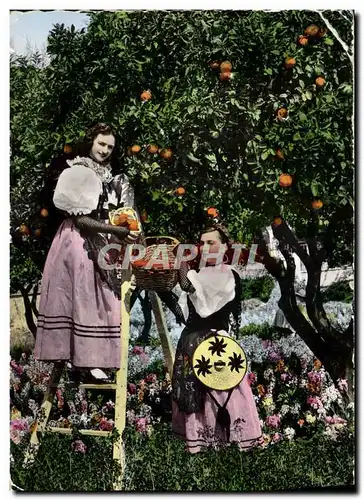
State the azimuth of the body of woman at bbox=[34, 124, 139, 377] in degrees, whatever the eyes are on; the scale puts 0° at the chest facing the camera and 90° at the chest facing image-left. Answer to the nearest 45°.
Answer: approximately 315°

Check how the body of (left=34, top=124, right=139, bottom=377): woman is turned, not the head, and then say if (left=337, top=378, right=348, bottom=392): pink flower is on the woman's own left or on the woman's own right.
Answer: on the woman's own left
